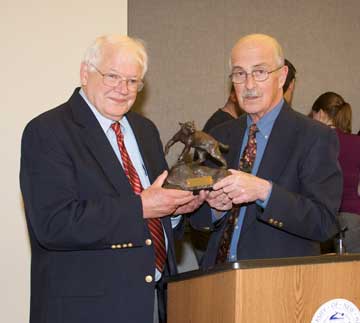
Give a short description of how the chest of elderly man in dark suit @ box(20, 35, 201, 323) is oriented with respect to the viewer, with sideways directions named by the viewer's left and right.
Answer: facing the viewer and to the right of the viewer

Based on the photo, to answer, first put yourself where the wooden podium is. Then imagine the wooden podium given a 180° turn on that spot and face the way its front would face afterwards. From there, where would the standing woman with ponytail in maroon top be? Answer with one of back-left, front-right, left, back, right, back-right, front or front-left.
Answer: front-right

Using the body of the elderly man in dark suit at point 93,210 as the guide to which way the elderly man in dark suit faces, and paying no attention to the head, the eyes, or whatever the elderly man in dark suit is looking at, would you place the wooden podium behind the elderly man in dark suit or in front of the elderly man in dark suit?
in front

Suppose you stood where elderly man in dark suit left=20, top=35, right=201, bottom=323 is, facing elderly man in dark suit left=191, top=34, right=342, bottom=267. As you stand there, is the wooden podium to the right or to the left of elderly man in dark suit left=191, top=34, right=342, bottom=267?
right

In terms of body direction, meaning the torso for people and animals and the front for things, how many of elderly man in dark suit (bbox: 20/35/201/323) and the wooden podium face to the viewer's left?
0

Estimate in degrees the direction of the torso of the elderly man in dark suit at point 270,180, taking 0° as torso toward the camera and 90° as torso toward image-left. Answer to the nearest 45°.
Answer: approximately 45°

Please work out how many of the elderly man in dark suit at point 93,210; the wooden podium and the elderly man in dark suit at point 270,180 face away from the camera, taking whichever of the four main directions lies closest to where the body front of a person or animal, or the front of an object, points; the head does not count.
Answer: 0

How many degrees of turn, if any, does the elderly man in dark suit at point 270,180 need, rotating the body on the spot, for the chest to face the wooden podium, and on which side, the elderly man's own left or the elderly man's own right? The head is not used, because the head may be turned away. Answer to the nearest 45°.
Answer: approximately 45° to the elderly man's own left

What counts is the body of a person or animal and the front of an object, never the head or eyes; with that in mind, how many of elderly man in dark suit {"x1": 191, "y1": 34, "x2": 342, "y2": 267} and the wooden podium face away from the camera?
0

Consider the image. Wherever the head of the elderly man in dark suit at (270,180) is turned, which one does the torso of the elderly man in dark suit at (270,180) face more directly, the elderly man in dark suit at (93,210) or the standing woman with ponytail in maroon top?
the elderly man in dark suit

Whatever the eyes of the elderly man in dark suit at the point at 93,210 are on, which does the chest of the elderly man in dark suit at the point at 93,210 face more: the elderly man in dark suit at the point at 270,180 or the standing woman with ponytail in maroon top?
the elderly man in dark suit

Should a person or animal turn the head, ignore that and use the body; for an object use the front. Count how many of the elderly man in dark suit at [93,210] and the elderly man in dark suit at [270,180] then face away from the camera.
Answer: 0

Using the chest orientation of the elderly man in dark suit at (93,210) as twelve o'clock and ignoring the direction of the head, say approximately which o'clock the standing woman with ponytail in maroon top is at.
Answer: The standing woman with ponytail in maroon top is roughly at 9 o'clock from the elderly man in dark suit.

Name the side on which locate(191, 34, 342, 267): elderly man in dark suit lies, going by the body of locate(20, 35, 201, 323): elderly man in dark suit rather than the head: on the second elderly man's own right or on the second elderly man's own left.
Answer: on the second elderly man's own left
